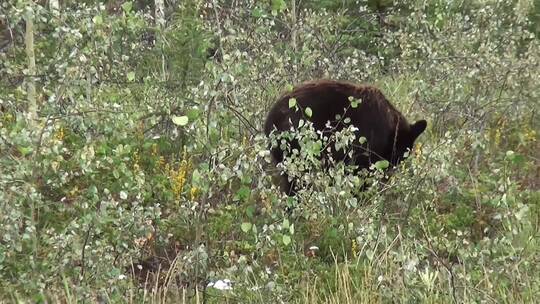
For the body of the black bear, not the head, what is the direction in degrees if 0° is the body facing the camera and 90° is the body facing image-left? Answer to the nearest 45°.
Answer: approximately 270°
